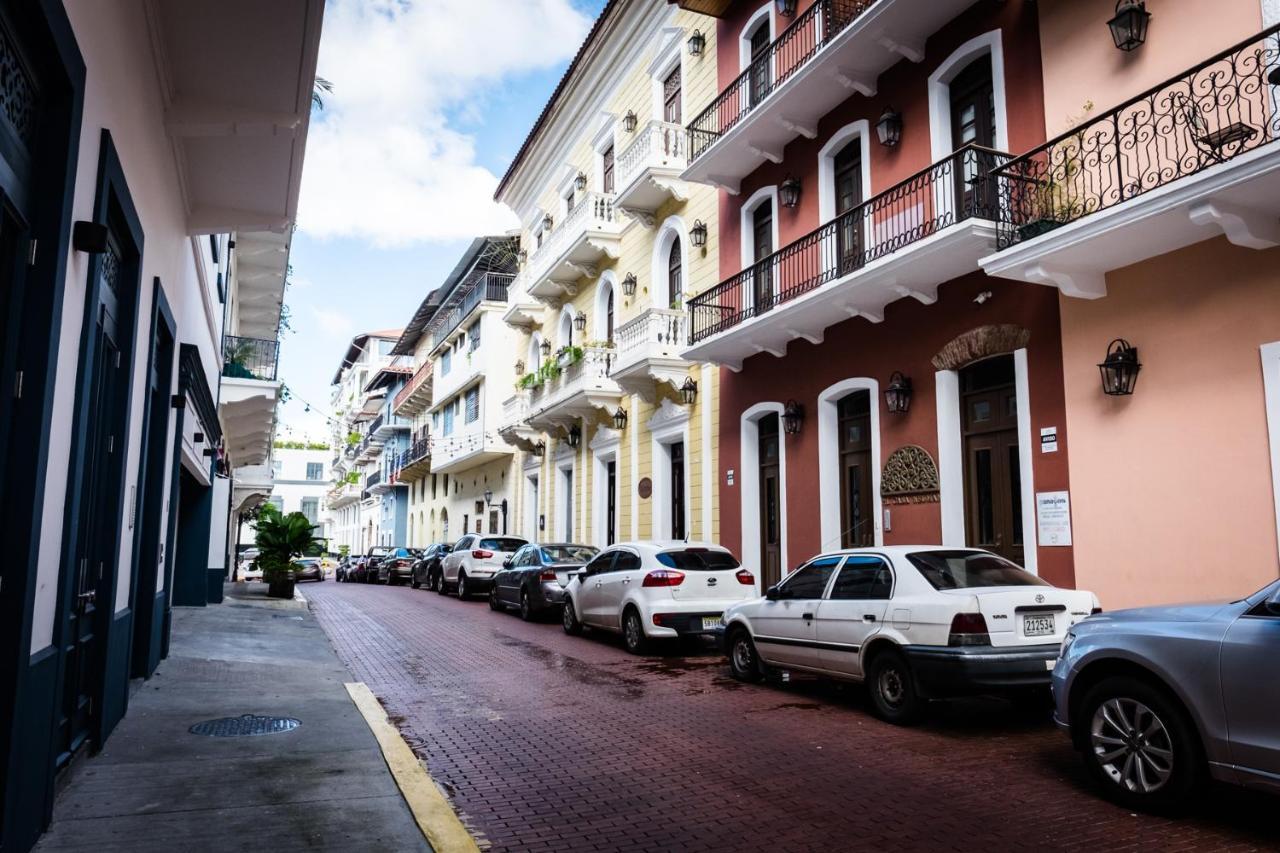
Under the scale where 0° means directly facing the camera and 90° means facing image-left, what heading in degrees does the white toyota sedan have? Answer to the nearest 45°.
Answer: approximately 135°

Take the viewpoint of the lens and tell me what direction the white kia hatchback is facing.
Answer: facing away from the viewer and to the left of the viewer

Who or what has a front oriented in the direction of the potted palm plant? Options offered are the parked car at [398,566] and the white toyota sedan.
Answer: the white toyota sedan

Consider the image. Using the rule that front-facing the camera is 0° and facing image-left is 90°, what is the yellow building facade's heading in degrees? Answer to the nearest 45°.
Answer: approximately 45°

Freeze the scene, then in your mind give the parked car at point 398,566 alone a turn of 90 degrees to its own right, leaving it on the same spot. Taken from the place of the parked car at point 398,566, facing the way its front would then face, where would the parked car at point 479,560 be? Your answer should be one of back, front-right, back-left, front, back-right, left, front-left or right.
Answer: back-right

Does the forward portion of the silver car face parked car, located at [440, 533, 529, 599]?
yes

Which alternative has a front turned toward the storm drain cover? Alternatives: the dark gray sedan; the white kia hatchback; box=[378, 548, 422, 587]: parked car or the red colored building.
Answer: the red colored building

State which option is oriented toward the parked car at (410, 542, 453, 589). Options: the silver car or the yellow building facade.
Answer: the silver car

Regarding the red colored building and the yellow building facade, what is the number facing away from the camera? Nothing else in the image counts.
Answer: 0

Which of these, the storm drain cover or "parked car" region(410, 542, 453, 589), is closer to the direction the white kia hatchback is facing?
the parked car

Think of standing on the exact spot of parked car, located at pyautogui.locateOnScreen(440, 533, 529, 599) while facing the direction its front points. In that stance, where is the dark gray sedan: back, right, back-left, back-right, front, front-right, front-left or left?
back-left

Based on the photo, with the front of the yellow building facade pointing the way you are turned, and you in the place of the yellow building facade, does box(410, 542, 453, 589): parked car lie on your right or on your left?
on your right

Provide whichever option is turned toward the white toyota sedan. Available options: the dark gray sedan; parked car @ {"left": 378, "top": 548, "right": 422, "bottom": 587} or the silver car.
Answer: the silver car

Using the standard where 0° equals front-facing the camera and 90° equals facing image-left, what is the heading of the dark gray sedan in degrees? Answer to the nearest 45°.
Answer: approximately 135°

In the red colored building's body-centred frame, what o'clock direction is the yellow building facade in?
The yellow building facade is roughly at 3 o'clock from the red colored building.
